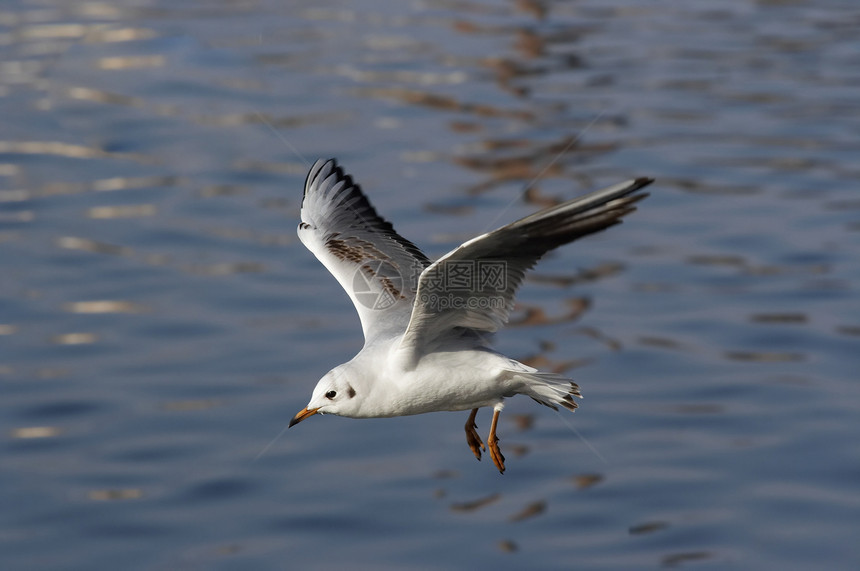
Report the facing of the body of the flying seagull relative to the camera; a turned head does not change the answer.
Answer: to the viewer's left
